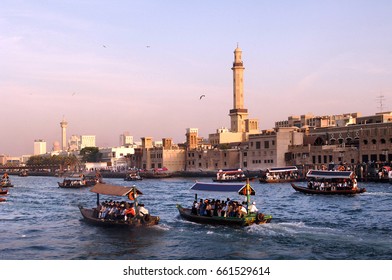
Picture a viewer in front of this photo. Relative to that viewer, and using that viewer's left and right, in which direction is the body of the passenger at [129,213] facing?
facing the viewer and to the left of the viewer

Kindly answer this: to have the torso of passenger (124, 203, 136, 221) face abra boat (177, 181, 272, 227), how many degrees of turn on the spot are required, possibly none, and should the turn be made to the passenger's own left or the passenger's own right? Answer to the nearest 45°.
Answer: approximately 135° to the passenger's own left

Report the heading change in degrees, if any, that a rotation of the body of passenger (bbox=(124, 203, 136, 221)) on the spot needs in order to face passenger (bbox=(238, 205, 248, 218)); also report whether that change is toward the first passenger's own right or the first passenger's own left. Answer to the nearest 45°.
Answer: approximately 135° to the first passenger's own left
